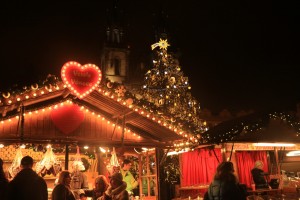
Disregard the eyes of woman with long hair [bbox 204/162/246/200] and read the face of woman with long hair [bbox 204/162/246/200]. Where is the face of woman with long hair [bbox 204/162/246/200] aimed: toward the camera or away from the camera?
away from the camera

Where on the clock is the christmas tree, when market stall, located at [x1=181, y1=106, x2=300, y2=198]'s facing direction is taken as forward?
The christmas tree is roughly at 5 o'clock from the market stall.

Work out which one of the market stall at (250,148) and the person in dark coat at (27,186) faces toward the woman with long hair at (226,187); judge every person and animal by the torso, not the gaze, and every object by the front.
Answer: the market stall

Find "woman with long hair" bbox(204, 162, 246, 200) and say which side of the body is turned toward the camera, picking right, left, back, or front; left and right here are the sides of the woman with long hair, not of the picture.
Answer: back

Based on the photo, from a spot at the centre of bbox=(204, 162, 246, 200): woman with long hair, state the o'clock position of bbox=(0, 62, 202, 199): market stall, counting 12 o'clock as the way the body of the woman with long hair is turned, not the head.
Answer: The market stall is roughly at 10 o'clock from the woman with long hair.

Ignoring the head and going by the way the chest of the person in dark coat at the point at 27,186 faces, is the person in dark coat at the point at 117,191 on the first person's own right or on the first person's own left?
on the first person's own right

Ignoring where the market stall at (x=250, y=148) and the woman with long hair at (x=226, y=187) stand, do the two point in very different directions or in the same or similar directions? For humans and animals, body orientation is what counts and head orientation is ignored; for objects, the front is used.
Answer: very different directions

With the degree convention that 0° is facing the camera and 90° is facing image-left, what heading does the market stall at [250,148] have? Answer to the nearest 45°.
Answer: approximately 0°

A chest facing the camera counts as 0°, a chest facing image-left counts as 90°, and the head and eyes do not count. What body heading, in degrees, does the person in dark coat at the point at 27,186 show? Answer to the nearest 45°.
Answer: approximately 180°
